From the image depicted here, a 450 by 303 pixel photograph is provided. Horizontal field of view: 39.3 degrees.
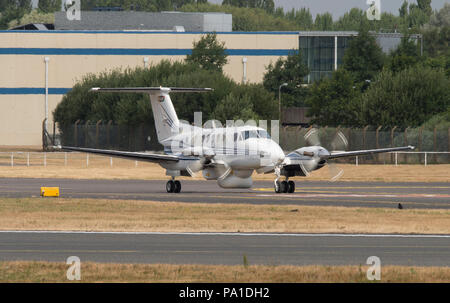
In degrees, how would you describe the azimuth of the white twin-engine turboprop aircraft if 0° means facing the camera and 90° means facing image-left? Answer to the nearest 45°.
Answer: approximately 315°

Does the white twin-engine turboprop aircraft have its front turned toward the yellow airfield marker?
no
